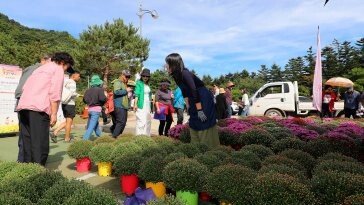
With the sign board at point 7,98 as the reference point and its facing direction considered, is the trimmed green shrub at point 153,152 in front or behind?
in front

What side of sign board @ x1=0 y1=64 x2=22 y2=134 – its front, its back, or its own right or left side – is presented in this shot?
front

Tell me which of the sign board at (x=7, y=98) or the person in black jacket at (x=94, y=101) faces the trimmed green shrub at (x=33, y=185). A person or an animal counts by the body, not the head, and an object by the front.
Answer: the sign board

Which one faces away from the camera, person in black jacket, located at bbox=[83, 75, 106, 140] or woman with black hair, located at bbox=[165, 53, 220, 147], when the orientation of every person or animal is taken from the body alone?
the person in black jacket

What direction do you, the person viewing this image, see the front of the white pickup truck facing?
facing to the left of the viewer

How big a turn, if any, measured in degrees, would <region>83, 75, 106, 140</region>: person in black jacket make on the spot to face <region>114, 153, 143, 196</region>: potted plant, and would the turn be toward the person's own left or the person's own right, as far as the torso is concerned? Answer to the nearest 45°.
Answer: approximately 180°

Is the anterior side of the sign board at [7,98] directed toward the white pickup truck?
no

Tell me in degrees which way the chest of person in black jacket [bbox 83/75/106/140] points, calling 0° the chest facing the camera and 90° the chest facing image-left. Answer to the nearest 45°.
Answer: approximately 180°

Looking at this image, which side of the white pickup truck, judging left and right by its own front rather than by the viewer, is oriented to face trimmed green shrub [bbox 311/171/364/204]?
left

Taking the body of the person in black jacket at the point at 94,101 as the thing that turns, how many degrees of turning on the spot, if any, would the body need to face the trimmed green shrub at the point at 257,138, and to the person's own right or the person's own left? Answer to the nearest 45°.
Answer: approximately 135° to the person's own right

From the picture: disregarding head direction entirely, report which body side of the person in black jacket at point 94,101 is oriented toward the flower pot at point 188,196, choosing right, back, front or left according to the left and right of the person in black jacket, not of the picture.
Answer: back

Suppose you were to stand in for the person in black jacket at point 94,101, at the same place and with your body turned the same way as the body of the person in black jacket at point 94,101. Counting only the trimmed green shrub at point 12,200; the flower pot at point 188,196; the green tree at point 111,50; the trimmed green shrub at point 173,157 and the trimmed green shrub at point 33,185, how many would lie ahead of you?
1

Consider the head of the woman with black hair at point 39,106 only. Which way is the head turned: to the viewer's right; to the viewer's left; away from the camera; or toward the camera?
to the viewer's right

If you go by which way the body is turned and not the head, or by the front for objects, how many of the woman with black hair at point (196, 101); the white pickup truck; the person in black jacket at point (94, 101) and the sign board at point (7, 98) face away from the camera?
1

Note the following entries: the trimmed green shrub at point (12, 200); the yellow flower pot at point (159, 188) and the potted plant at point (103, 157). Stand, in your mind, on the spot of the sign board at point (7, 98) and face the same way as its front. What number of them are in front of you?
3
